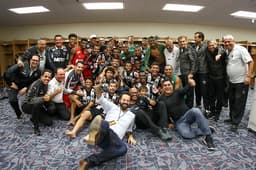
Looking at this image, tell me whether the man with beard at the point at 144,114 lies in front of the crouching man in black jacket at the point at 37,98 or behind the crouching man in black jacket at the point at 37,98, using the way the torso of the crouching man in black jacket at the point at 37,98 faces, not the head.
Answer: in front

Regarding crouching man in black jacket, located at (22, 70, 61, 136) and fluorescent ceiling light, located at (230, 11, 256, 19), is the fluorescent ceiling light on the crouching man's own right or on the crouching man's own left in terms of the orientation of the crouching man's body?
on the crouching man's own left

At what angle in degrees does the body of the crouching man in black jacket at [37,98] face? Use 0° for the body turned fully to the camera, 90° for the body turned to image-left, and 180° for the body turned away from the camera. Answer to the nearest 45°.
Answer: approximately 315°

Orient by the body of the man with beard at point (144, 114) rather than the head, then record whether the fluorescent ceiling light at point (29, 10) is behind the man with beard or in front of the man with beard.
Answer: behind

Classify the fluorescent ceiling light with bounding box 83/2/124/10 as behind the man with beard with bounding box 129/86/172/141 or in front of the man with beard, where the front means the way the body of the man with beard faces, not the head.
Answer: behind

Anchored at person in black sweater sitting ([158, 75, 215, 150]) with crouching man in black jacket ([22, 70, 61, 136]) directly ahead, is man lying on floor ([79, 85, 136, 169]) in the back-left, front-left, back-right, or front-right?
front-left

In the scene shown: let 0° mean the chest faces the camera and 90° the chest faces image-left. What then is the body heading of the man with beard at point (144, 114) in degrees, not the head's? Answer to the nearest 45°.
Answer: approximately 315°

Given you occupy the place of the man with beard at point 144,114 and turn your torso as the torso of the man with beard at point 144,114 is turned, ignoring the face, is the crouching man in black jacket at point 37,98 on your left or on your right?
on your right

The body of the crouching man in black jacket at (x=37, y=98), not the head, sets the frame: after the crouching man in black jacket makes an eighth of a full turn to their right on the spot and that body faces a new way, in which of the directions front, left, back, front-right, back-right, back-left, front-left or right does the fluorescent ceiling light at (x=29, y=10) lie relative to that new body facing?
back

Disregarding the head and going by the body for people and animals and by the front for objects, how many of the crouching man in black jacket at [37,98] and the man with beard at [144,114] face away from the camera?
0
